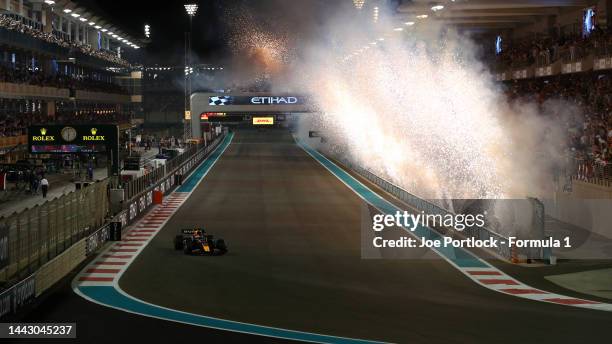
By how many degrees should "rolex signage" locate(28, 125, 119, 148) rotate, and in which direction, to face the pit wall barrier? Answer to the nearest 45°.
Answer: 0° — it already faces it
